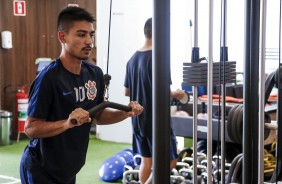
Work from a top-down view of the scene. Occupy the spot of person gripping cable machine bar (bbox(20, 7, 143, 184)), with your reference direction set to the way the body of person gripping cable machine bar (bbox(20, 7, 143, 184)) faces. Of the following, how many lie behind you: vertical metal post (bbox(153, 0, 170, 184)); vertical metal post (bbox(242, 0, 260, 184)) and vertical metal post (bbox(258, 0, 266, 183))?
0

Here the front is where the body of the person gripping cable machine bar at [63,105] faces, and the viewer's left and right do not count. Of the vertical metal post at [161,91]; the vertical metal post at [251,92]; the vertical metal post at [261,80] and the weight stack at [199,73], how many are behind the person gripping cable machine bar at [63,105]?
0

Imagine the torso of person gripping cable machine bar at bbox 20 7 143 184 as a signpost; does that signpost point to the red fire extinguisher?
no

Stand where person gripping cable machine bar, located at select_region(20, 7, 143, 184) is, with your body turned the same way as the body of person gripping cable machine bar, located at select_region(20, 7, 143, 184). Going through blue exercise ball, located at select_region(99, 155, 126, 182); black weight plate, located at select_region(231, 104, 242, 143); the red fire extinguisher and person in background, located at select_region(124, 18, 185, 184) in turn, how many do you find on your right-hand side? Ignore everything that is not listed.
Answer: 0

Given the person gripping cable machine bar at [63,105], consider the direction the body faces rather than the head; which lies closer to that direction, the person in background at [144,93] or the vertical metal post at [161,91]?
the vertical metal post

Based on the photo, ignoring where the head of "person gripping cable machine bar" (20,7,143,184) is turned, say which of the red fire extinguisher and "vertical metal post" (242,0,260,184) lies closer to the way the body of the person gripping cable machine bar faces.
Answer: the vertical metal post

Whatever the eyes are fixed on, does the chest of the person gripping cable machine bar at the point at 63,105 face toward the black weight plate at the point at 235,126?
no

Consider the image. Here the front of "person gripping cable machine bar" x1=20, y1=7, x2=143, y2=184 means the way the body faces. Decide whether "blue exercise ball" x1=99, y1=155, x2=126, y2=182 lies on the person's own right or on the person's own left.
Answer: on the person's own left

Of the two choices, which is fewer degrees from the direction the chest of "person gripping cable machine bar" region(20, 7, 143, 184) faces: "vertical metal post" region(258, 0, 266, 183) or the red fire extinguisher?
the vertical metal post
